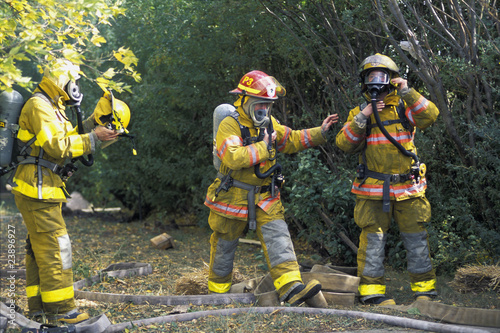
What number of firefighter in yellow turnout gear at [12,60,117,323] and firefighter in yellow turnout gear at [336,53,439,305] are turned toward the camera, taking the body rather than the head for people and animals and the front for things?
1

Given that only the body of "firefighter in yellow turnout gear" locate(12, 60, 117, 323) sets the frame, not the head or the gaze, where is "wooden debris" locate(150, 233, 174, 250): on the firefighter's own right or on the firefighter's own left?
on the firefighter's own left

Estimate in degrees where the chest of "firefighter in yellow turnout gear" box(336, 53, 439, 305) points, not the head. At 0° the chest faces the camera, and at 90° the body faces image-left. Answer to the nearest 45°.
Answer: approximately 0°

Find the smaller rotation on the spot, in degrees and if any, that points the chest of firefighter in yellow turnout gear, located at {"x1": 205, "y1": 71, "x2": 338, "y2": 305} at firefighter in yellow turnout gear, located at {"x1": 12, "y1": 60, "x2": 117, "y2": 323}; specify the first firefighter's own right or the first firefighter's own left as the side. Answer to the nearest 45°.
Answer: approximately 135° to the first firefighter's own right

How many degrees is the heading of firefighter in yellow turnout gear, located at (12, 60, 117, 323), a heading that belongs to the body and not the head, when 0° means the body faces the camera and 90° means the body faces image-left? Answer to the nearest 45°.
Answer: approximately 270°

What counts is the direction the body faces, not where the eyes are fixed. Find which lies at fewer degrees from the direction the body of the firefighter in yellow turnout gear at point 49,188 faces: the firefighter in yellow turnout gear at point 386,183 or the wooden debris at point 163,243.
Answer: the firefighter in yellow turnout gear

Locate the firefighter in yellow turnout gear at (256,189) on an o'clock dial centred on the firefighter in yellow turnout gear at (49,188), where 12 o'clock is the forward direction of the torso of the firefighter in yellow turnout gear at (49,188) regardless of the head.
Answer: the firefighter in yellow turnout gear at (256,189) is roughly at 12 o'clock from the firefighter in yellow turnout gear at (49,188).

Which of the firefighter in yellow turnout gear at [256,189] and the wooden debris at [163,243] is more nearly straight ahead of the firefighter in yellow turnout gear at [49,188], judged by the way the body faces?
the firefighter in yellow turnout gear

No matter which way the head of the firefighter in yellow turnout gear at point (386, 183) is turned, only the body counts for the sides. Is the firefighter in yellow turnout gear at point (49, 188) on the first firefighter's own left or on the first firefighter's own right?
on the first firefighter's own right
